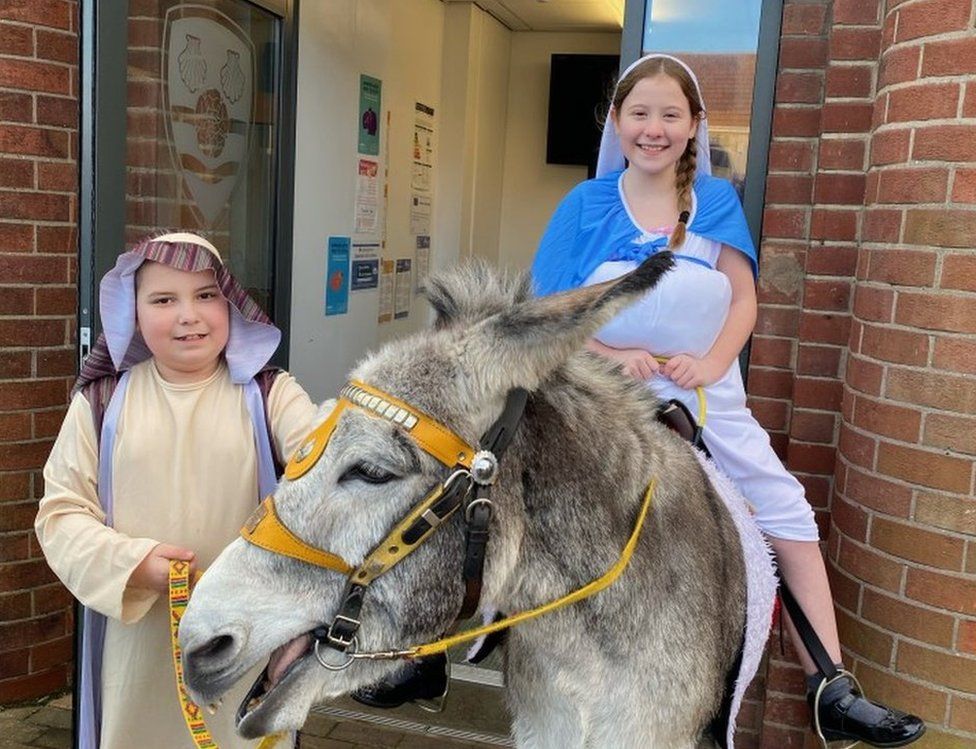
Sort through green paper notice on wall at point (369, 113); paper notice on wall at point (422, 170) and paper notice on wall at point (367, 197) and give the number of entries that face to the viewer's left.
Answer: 0

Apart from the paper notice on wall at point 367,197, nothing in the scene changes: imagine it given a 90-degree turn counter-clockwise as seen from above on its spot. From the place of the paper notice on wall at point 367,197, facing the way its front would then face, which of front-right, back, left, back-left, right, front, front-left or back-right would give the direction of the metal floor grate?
back-right

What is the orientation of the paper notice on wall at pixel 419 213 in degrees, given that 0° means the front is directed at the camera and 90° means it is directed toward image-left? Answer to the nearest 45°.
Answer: approximately 315°

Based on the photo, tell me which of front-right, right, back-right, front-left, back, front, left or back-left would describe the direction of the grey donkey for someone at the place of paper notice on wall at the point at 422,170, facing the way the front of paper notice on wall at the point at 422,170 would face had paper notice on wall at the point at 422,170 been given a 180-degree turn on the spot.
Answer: back-left

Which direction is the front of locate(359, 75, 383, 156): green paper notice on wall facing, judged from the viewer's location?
facing the viewer and to the right of the viewer

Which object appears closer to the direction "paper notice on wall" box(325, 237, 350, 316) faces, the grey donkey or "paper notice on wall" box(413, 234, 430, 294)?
the grey donkey

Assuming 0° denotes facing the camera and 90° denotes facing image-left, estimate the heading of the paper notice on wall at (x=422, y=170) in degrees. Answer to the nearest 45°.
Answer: approximately 315°

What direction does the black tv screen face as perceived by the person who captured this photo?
facing the viewer
